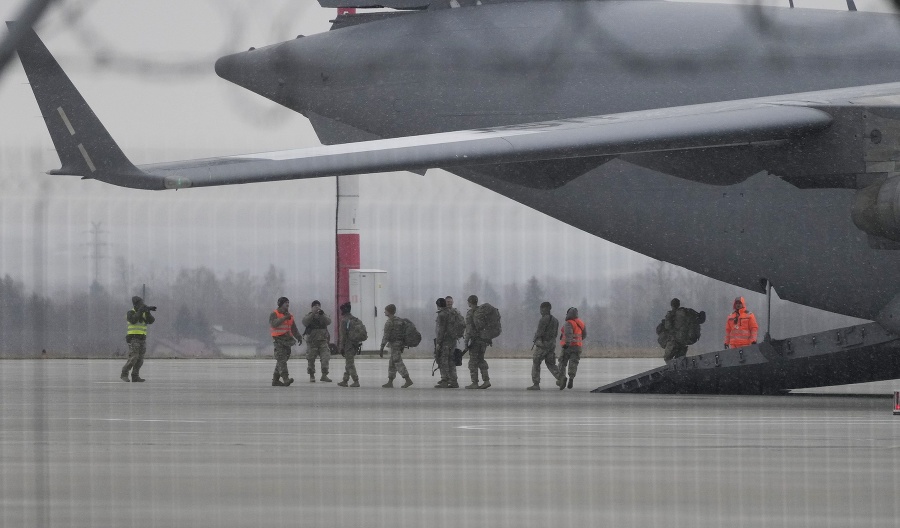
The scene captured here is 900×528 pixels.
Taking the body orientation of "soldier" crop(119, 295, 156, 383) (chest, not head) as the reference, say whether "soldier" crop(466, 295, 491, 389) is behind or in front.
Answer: in front

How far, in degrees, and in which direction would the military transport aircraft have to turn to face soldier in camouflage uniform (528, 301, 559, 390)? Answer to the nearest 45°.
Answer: approximately 135° to its left

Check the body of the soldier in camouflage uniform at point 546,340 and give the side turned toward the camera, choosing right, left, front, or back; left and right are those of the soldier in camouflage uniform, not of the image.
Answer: left

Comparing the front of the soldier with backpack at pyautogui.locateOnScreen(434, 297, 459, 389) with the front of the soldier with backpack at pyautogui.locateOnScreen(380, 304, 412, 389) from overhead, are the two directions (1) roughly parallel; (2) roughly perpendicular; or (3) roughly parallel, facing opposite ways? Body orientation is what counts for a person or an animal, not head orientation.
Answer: roughly parallel
